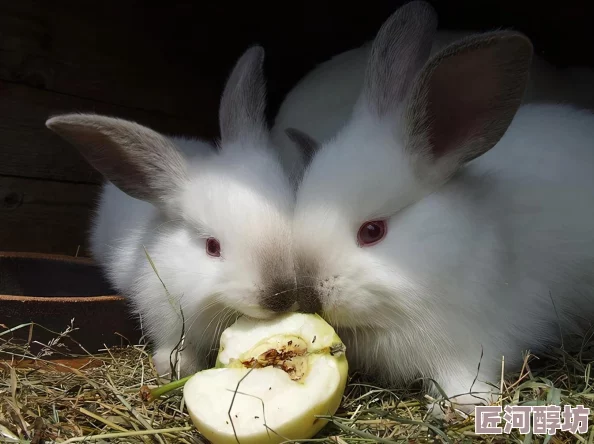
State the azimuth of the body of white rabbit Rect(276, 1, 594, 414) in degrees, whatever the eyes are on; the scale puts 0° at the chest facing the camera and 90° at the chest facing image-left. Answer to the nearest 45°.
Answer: approximately 45°

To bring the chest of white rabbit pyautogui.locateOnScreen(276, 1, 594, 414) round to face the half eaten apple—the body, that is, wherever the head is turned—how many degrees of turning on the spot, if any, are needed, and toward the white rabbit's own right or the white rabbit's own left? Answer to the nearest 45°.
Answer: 0° — it already faces it

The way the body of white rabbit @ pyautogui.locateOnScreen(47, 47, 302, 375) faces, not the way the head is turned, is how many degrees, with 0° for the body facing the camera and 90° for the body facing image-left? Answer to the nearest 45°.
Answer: approximately 315°

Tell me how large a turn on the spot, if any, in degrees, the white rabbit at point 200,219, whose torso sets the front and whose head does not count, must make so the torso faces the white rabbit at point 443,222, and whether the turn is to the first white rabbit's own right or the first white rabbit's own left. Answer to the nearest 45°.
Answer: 0° — it already faces it

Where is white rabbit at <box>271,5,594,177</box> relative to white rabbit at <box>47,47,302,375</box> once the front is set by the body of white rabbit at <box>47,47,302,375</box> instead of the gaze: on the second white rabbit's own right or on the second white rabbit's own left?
on the second white rabbit's own left

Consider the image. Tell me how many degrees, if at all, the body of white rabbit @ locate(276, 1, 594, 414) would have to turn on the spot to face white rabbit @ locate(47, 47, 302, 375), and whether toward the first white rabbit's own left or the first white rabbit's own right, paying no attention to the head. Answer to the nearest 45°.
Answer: approximately 45° to the first white rabbit's own right

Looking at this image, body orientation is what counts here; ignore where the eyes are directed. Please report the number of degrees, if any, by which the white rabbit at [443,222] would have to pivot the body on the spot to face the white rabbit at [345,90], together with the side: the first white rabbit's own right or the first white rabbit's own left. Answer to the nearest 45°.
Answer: approximately 135° to the first white rabbit's own right

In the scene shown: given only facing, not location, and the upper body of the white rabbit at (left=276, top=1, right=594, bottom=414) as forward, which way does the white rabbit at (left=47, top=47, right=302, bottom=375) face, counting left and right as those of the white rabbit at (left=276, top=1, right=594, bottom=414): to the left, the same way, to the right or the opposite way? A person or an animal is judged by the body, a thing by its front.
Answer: to the left
